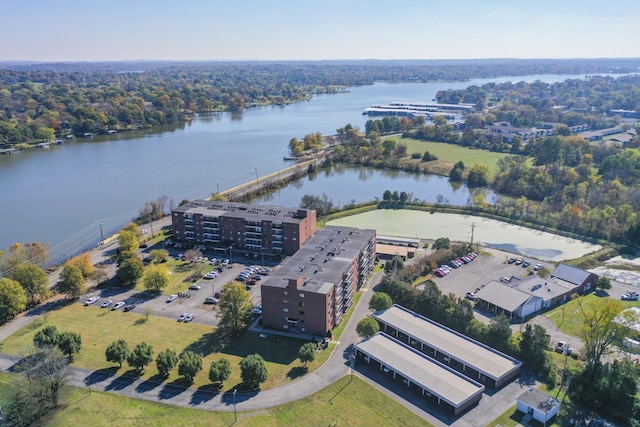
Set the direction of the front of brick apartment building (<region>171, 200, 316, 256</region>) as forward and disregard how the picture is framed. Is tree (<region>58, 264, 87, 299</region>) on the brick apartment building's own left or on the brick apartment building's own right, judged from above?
on the brick apartment building's own right

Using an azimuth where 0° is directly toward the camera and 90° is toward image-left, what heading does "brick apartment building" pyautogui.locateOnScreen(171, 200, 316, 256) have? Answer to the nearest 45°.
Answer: approximately 0°

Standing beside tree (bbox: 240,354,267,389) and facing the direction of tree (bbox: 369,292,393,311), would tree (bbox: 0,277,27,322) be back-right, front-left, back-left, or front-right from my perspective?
back-left

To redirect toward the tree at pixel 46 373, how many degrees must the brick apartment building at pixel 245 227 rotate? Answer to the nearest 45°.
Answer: approximately 45° to its right

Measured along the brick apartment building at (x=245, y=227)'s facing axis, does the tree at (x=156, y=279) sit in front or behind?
in front

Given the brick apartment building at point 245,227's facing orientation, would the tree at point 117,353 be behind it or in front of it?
in front

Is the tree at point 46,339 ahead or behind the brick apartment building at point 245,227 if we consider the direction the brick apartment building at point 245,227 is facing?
ahead

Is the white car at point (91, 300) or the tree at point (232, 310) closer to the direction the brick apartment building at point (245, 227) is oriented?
the tree

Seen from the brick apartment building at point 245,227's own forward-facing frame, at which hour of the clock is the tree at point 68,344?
The tree is roughly at 1 o'clock from the brick apartment building.

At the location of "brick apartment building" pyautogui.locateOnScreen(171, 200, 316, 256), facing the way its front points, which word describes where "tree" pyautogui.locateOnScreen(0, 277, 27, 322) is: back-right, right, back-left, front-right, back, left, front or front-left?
front-right

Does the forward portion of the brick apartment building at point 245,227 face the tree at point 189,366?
yes

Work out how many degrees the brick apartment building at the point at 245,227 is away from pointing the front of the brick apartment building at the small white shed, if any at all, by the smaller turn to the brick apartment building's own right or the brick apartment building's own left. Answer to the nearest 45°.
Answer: approximately 45° to the brick apartment building's own left
